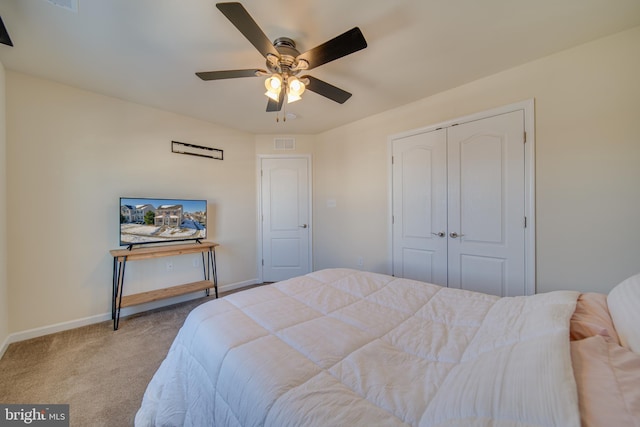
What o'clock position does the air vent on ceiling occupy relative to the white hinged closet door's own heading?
The air vent on ceiling is roughly at 12 o'clock from the white hinged closet door.

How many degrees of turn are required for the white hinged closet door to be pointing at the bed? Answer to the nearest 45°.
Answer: approximately 45° to its left

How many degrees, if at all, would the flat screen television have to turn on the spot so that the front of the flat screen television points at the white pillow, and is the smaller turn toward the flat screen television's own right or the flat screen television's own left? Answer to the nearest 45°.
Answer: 0° — it already faces it

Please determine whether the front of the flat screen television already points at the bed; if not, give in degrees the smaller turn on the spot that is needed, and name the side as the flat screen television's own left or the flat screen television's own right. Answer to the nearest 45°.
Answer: approximately 45° to the flat screen television's own right

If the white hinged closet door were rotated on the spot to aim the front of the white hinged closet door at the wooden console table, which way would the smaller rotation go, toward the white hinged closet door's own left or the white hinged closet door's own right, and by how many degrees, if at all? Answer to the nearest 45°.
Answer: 0° — it already faces it

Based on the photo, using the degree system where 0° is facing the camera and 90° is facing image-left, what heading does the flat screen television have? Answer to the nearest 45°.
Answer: approximately 315°

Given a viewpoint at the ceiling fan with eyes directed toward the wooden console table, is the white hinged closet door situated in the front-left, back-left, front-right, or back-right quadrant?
back-right

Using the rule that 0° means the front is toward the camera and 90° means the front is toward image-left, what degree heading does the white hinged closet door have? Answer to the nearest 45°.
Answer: approximately 45°

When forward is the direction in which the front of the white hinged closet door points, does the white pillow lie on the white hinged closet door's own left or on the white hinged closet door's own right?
on the white hinged closet door's own left
